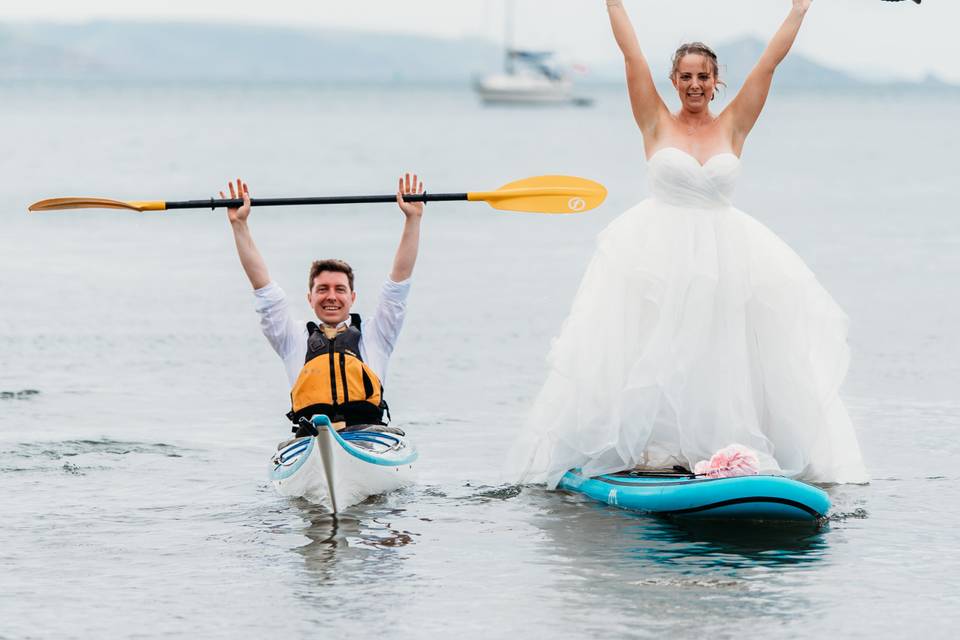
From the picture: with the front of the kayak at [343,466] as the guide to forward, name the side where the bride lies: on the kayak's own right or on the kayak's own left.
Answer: on the kayak's own left

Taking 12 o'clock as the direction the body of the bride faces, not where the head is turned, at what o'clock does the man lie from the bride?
The man is roughly at 3 o'clock from the bride.

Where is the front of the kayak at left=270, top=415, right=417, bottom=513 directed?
toward the camera

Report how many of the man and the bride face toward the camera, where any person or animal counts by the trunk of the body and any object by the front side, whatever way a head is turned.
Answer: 2

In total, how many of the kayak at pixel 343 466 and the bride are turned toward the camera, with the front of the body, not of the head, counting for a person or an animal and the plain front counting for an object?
2

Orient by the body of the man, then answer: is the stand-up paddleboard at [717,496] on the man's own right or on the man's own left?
on the man's own left

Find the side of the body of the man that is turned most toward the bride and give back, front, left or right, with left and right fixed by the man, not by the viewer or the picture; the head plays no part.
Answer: left

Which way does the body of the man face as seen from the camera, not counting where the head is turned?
toward the camera
